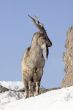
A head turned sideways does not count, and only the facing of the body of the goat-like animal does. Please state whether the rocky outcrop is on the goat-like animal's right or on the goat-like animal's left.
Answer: on the goat-like animal's left

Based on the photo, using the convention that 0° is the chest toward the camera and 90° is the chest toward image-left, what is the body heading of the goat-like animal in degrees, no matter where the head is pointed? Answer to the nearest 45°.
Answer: approximately 315°
